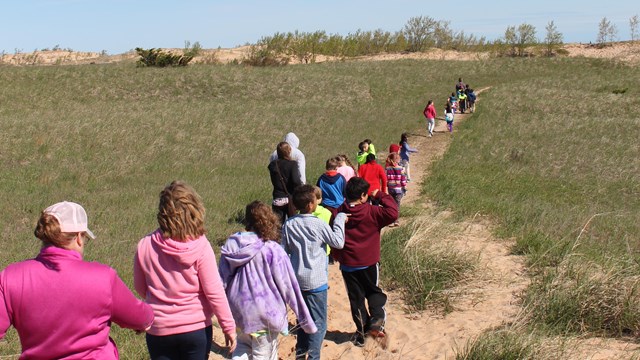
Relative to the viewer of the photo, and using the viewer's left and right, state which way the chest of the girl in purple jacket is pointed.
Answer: facing away from the viewer and to the right of the viewer

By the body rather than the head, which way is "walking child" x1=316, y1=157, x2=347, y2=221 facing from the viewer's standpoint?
away from the camera

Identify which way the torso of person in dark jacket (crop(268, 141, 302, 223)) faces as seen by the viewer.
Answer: away from the camera

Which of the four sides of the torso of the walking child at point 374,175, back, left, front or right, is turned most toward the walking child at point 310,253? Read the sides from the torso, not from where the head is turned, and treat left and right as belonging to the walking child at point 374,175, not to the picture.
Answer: back

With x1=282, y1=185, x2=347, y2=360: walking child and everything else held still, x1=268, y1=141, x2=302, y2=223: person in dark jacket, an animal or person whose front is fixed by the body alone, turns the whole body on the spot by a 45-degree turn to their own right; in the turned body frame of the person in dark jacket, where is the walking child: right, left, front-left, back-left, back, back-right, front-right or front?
back-right

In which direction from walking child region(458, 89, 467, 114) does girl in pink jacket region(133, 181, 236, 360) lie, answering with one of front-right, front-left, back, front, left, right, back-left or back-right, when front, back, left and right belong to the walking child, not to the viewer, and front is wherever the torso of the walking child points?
back

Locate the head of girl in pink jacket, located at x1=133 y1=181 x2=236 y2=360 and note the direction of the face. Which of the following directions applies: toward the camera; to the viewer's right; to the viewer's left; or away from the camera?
away from the camera

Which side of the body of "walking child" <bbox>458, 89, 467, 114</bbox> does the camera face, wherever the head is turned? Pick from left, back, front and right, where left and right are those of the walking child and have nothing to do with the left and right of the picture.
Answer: back

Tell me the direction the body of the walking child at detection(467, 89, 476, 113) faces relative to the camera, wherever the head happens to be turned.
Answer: away from the camera

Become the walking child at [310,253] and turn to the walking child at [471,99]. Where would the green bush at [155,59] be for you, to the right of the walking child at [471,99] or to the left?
left

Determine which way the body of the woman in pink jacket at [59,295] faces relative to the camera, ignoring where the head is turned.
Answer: away from the camera

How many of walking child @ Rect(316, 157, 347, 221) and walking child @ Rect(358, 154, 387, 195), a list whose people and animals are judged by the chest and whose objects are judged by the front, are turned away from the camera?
2

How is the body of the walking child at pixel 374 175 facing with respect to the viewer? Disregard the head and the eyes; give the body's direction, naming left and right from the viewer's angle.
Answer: facing away from the viewer

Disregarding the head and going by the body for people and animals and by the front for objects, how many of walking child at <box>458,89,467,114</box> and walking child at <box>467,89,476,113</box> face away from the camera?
2
